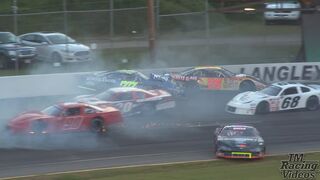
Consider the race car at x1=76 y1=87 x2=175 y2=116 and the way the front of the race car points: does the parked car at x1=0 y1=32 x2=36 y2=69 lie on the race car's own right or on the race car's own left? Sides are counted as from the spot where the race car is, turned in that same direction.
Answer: on the race car's own right

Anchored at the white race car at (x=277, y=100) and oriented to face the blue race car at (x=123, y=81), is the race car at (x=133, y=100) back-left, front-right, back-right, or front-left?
front-left

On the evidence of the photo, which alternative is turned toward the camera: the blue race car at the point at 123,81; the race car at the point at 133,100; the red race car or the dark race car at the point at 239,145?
the dark race car

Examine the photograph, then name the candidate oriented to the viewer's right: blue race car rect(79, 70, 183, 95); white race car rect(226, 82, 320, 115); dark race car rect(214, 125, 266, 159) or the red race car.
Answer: the blue race car

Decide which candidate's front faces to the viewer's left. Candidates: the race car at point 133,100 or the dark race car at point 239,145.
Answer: the race car

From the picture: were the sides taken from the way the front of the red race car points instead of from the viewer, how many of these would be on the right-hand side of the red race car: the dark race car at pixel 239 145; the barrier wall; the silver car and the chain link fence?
3

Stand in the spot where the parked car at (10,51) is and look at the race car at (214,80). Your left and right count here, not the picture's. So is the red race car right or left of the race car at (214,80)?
right

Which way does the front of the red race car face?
to the viewer's left

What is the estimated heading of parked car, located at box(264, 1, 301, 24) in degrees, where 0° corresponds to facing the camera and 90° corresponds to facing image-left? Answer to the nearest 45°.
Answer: approximately 0°

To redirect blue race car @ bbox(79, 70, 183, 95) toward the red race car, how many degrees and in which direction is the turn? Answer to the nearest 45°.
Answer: approximately 90° to its right

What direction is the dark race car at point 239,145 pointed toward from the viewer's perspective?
toward the camera
